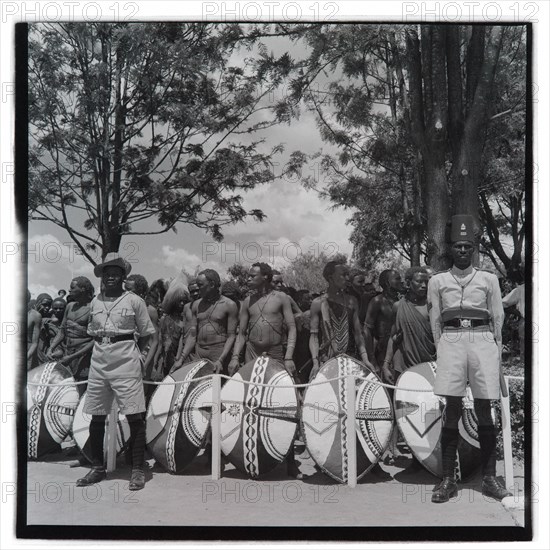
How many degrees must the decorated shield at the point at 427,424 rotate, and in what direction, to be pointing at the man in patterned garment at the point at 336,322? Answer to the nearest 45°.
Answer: approximately 135° to its right

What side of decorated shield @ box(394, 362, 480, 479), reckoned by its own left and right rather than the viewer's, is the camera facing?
front

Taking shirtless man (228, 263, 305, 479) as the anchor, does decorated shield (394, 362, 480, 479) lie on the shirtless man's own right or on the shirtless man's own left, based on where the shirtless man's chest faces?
on the shirtless man's own left

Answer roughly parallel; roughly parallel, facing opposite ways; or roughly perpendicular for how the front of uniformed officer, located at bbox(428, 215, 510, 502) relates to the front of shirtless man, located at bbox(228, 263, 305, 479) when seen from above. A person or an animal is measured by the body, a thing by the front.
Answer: roughly parallel

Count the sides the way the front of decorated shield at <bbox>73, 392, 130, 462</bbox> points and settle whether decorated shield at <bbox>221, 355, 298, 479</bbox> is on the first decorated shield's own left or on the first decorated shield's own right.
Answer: on the first decorated shield's own left

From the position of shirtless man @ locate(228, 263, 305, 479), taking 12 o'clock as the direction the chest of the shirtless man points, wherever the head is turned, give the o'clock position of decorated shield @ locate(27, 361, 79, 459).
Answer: The decorated shield is roughly at 3 o'clock from the shirtless man.

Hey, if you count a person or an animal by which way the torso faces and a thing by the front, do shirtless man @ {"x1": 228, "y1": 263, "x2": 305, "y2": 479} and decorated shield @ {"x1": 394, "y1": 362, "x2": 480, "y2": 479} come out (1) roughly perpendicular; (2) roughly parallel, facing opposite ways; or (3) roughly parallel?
roughly parallel

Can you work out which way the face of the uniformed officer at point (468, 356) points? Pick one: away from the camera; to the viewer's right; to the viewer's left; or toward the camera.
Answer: toward the camera

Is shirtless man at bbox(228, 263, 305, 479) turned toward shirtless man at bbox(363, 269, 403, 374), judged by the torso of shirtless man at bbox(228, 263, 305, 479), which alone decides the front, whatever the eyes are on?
no

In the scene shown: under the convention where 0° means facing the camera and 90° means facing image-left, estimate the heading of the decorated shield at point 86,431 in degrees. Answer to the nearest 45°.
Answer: approximately 0°

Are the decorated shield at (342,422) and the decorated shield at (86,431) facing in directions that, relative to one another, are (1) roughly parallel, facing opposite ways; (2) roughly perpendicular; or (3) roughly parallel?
roughly parallel

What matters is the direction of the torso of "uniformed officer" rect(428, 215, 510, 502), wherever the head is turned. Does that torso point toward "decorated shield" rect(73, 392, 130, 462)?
no

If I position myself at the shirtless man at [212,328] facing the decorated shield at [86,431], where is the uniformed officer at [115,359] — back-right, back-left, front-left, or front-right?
front-left

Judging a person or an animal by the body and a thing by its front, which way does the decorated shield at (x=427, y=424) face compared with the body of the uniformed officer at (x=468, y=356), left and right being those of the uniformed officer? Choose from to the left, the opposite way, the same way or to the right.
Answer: the same way

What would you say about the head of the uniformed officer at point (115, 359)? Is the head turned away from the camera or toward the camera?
toward the camera
